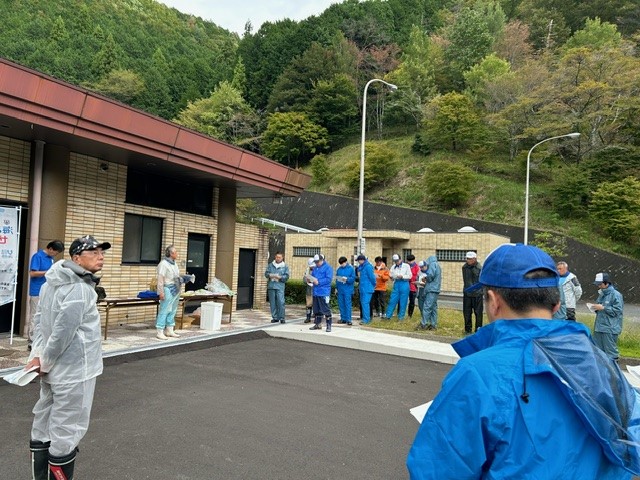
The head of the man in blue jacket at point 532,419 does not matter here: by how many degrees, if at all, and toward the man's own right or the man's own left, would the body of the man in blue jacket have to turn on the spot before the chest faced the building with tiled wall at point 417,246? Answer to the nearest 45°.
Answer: approximately 45° to the man's own right

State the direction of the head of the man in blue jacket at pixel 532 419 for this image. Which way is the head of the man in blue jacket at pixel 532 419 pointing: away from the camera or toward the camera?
away from the camera

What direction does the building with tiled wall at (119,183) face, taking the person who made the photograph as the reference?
facing the viewer and to the right of the viewer

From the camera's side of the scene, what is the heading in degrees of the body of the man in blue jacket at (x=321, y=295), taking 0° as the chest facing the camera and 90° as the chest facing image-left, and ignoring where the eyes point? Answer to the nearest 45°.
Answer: approximately 45°

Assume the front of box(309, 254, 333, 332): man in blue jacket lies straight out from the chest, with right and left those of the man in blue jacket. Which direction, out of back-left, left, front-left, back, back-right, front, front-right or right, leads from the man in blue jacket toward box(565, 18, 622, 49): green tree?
back

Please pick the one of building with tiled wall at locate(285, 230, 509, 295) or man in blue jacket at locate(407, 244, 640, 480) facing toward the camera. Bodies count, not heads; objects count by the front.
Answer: the building with tiled wall

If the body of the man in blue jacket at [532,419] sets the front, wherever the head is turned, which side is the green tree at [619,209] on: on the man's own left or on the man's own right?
on the man's own right

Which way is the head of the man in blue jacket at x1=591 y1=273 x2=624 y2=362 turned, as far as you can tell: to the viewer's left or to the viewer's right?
to the viewer's left

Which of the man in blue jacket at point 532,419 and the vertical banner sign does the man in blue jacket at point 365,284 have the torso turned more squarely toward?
the vertical banner sign

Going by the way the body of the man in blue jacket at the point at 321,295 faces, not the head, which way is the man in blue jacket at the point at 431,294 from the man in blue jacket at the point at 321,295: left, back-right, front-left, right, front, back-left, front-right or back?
back-left

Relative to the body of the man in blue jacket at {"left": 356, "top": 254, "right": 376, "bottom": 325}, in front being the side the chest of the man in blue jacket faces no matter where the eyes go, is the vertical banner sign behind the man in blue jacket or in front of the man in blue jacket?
in front

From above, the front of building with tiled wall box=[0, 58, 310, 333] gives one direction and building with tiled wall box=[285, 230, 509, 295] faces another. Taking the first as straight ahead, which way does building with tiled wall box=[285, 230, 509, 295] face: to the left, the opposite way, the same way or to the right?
to the right

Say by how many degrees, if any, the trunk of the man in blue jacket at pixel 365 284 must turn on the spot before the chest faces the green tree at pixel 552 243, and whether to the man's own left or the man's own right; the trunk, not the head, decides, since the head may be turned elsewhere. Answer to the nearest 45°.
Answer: approximately 180°

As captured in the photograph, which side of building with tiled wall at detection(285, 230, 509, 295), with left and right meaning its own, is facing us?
front

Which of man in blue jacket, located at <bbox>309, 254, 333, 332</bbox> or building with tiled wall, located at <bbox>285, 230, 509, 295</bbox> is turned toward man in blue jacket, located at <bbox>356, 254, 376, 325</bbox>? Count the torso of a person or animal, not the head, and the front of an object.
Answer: the building with tiled wall

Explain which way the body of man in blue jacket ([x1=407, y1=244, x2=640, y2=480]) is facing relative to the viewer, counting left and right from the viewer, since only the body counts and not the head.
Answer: facing away from the viewer and to the left of the viewer

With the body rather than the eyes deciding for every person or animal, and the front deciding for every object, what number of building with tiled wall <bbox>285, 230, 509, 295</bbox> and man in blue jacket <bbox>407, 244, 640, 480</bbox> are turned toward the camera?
1

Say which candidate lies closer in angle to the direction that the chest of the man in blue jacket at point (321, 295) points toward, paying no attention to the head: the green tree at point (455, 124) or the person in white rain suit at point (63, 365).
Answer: the person in white rain suit

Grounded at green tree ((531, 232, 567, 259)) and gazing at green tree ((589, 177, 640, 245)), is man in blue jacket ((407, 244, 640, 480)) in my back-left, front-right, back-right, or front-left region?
back-right
